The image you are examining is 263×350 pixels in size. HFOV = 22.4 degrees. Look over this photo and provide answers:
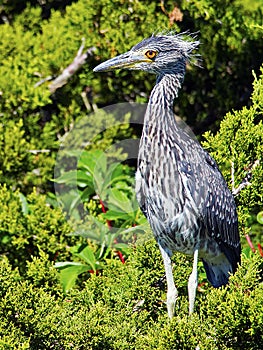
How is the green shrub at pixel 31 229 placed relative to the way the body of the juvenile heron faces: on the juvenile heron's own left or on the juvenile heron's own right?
on the juvenile heron's own right

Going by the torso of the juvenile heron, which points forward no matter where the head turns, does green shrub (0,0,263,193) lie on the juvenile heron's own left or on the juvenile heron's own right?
on the juvenile heron's own right

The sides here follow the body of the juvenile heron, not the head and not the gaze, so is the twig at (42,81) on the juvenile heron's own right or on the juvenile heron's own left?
on the juvenile heron's own right

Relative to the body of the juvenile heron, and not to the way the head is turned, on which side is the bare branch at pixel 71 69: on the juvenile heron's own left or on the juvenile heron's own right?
on the juvenile heron's own right

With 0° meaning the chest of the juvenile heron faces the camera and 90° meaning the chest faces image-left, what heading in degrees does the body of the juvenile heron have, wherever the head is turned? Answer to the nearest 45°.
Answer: approximately 45°

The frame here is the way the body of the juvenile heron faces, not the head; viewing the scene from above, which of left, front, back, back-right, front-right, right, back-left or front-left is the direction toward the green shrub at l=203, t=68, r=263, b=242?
back
